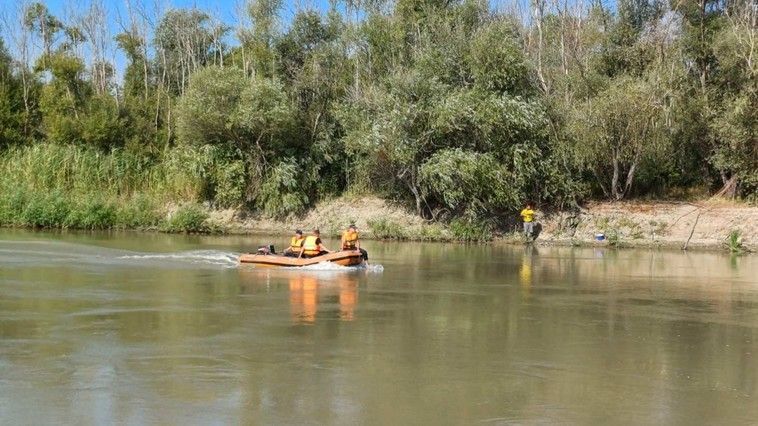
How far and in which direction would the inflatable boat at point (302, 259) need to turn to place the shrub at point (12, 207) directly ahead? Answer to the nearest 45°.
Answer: approximately 135° to its left

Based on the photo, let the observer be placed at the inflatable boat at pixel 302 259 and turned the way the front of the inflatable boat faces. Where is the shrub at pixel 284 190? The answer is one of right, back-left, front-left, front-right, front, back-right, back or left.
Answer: left

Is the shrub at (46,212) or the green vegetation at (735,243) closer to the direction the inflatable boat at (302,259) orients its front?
the green vegetation

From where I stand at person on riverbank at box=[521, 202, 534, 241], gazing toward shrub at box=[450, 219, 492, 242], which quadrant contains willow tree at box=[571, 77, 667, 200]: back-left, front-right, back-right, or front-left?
back-right

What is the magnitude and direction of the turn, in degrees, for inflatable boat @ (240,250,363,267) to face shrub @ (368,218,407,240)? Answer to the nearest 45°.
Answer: approximately 90° to its left

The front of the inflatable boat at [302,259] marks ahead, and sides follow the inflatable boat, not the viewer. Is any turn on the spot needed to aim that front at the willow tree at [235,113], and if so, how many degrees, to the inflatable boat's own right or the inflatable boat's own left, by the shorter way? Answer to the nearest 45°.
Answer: approximately 90° to the inflatable boat's own left

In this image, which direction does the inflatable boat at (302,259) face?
to the viewer's right

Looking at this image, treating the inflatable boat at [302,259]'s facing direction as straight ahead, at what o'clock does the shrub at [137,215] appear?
The shrub is roughly at 8 o'clock from the inflatable boat.
